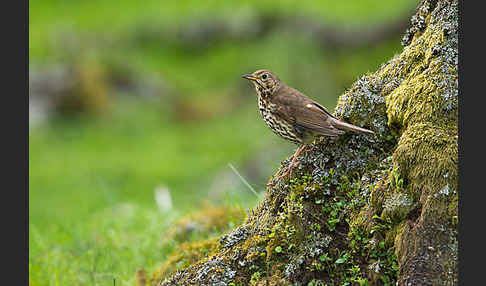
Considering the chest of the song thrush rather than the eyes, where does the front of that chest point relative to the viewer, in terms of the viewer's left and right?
facing to the left of the viewer
